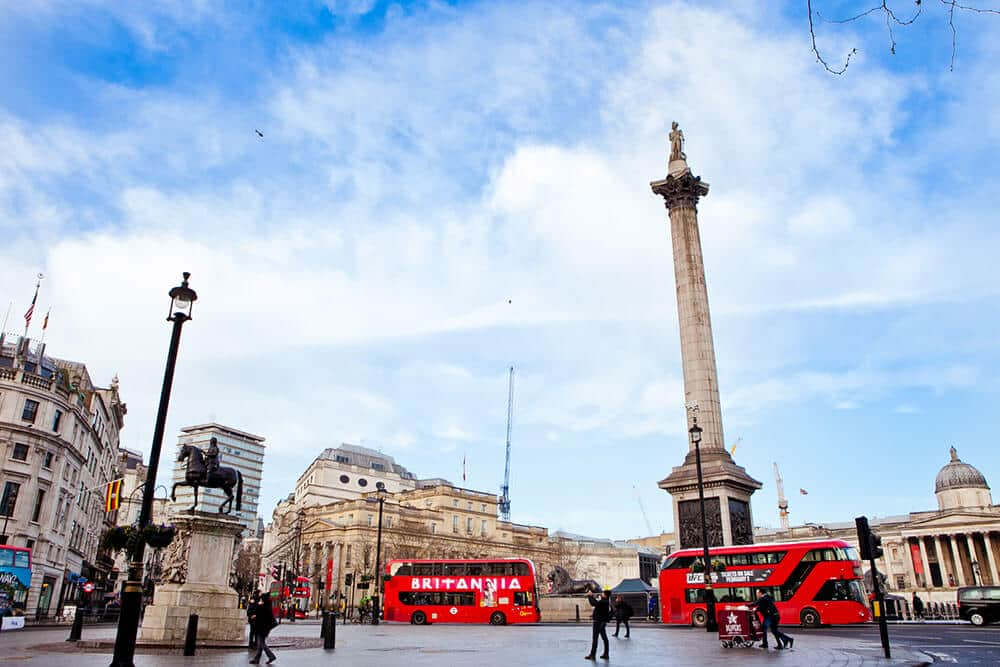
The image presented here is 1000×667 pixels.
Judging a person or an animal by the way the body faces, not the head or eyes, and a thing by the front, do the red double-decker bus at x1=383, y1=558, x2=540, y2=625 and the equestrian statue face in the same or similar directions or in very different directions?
very different directions

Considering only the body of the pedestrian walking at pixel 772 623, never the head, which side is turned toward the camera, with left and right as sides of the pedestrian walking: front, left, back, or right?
left

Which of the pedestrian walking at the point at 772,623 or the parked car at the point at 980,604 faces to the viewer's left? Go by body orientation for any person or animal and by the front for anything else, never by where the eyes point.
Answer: the pedestrian walking

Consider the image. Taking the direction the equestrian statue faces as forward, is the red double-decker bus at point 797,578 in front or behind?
behind

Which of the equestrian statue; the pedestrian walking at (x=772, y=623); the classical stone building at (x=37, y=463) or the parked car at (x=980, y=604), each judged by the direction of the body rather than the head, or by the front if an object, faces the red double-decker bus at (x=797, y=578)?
the classical stone building

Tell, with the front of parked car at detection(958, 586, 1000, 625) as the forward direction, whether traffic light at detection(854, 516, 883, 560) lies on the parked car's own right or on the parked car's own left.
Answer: on the parked car's own right

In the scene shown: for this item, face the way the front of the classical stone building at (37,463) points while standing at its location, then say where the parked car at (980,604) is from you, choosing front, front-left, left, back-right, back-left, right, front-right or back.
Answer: front

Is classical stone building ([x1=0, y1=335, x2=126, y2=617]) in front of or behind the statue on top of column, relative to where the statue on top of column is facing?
in front

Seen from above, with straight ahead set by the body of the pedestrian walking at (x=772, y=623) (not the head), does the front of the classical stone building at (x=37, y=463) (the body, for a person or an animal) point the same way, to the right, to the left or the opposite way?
the opposite way

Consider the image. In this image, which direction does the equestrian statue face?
to the viewer's left

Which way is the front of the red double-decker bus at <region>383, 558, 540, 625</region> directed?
to the viewer's right

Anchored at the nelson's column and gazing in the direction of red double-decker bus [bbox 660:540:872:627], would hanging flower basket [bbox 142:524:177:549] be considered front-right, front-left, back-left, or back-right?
front-right

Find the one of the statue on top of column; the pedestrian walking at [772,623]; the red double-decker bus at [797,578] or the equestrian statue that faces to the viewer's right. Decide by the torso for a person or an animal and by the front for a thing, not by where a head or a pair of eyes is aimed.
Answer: the red double-decker bus

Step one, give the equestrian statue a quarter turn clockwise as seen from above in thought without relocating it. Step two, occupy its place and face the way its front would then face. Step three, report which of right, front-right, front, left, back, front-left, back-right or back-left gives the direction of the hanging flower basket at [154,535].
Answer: back

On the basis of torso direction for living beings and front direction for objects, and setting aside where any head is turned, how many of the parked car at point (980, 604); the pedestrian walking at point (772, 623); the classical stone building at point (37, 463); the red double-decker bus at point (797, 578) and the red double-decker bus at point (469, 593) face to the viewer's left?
1

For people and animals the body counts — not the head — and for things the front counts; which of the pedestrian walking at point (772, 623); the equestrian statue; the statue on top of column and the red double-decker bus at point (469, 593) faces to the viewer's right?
the red double-decker bus
